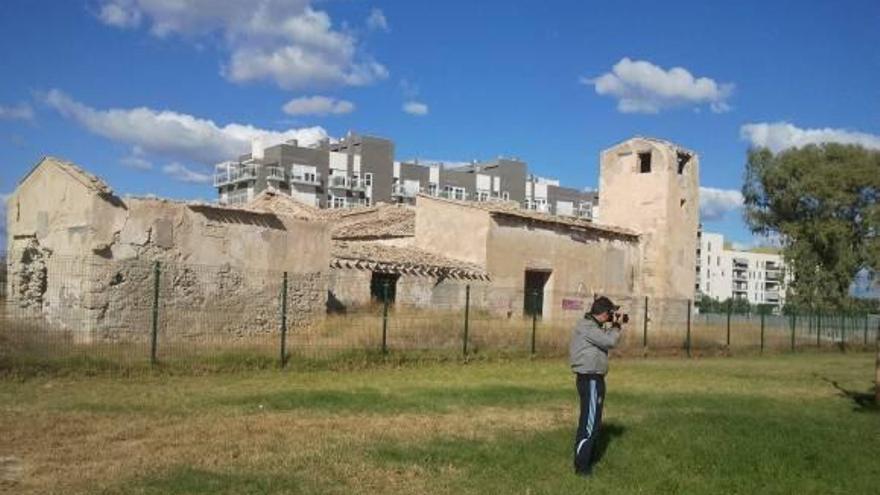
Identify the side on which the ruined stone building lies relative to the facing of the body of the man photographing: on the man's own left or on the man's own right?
on the man's own left

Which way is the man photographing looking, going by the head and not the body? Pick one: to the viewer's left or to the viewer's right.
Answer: to the viewer's right
